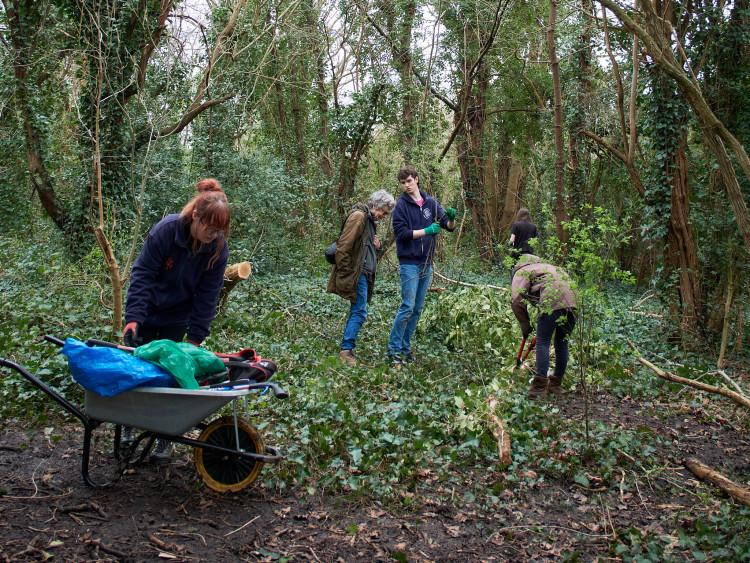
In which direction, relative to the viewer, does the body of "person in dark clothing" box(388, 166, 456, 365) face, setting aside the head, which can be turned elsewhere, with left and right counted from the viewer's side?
facing the viewer and to the right of the viewer

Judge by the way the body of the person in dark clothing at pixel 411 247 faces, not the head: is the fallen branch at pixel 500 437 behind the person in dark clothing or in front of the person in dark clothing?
in front

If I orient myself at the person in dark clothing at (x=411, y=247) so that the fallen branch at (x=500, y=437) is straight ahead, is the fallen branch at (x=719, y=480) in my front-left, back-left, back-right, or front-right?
front-left

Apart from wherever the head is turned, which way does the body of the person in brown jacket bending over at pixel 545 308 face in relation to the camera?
to the viewer's left

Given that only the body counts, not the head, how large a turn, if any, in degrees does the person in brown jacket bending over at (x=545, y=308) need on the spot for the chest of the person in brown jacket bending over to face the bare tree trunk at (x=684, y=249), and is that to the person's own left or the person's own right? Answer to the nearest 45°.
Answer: approximately 135° to the person's own right

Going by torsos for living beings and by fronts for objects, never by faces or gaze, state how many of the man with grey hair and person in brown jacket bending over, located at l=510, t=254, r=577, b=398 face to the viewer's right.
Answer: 1

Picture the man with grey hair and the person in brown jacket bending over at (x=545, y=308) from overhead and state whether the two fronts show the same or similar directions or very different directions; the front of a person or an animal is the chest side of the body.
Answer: very different directions

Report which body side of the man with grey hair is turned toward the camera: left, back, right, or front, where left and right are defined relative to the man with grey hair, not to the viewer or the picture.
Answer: right

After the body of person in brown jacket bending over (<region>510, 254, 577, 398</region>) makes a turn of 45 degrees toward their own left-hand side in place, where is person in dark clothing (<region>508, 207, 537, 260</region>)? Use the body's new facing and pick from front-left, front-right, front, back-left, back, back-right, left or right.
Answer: back-right

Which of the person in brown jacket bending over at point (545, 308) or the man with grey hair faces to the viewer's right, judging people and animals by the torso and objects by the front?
the man with grey hair

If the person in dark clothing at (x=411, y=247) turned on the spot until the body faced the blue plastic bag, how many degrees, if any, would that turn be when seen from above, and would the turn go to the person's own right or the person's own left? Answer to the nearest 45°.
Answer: approximately 45° to the person's own right

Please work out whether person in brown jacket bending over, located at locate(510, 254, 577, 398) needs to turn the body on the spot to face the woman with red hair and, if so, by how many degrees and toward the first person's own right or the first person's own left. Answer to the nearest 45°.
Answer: approximately 45° to the first person's own left

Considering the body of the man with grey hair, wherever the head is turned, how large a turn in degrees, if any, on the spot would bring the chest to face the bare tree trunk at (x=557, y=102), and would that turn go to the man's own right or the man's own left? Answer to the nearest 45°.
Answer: approximately 45° to the man's own left

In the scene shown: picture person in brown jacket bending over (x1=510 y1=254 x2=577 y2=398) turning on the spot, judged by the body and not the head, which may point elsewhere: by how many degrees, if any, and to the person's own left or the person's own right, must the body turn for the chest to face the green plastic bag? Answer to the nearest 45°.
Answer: approximately 45° to the person's own left
